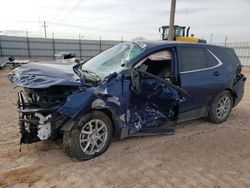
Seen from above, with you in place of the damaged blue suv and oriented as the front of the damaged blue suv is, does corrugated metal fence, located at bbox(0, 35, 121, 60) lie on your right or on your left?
on your right
